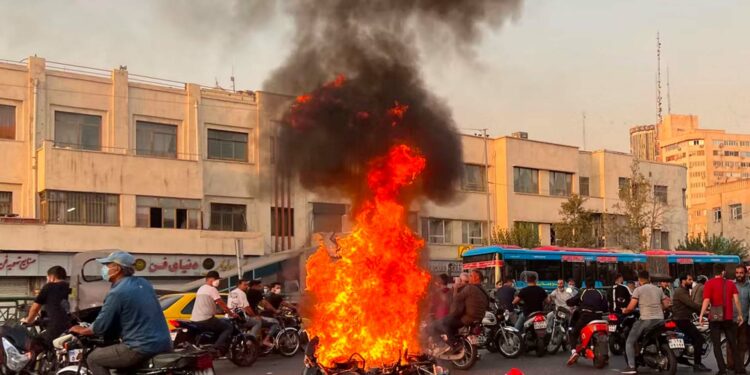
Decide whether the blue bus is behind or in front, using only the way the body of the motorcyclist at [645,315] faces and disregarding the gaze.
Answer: in front

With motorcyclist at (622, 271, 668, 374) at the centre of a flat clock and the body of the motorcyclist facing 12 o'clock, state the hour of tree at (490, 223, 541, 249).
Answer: The tree is roughly at 1 o'clock from the motorcyclist.

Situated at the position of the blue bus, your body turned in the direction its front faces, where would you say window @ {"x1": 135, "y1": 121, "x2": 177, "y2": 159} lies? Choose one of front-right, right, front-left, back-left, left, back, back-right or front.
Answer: front-right

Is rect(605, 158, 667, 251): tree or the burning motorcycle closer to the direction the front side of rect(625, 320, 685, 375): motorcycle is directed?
the tree

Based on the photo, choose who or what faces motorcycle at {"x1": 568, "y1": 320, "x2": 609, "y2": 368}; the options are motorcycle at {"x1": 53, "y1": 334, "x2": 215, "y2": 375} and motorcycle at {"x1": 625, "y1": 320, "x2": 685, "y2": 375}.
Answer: motorcycle at {"x1": 625, "y1": 320, "x2": 685, "y2": 375}

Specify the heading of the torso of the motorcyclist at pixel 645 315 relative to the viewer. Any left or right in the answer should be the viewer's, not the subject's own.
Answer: facing away from the viewer and to the left of the viewer

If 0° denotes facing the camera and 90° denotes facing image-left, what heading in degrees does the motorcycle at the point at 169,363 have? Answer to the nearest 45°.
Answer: approximately 90°

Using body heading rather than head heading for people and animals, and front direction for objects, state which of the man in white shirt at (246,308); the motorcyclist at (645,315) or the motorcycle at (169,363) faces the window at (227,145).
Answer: the motorcyclist

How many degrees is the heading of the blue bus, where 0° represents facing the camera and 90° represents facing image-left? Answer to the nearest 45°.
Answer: approximately 45°

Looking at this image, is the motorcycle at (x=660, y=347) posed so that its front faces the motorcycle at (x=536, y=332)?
yes

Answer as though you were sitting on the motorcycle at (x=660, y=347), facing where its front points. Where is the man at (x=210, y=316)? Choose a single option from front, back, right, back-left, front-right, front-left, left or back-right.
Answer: front-left

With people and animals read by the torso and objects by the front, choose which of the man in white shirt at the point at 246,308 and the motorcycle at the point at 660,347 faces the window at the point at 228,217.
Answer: the motorcycle
